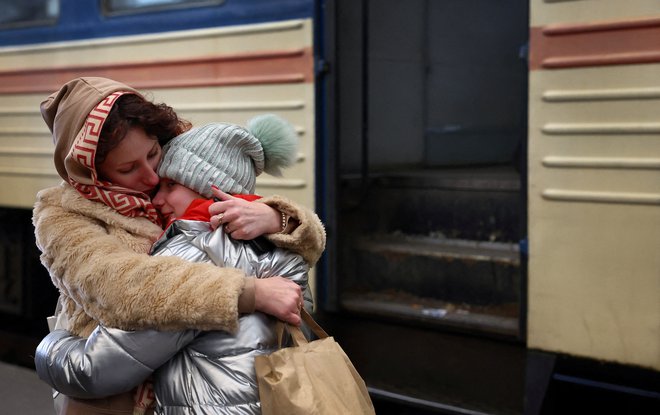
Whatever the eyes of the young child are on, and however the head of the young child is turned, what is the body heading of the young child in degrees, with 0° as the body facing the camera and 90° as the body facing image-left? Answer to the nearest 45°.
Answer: approximately 90°

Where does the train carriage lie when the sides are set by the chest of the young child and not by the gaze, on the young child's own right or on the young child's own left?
on the young child's own right
